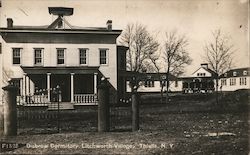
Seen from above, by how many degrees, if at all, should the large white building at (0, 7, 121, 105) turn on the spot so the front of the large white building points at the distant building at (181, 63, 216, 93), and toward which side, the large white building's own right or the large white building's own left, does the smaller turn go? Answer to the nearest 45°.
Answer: approximately 135° to the large white building's own left

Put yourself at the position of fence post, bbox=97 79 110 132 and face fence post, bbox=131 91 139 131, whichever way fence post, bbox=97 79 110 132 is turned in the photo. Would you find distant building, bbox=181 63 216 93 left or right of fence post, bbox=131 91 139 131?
left

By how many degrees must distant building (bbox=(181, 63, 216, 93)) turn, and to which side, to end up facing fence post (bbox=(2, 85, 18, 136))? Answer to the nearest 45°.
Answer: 0° — it already faces it

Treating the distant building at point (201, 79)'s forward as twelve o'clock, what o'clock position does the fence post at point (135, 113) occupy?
The fence post is roughly at 12 o'clock from the distant building.

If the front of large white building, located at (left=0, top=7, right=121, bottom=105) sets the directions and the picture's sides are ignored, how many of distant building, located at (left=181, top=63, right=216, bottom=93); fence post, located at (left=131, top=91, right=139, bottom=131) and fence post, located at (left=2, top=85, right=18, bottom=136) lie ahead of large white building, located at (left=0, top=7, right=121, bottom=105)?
2

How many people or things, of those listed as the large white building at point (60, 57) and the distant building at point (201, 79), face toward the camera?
2

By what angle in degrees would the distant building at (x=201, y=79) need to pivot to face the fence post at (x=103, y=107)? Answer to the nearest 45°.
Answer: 0° — it already faces it

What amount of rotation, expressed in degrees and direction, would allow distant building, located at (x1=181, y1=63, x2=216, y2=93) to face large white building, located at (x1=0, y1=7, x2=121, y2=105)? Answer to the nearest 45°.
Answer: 0° — it already faces it

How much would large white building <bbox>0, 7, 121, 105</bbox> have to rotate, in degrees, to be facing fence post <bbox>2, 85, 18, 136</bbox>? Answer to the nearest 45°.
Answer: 0° — it already faces it

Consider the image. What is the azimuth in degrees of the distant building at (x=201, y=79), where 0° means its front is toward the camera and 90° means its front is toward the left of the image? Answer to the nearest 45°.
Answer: approximately 0°

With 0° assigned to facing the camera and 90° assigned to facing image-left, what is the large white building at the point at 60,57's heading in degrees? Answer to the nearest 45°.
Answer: approximately 0°
